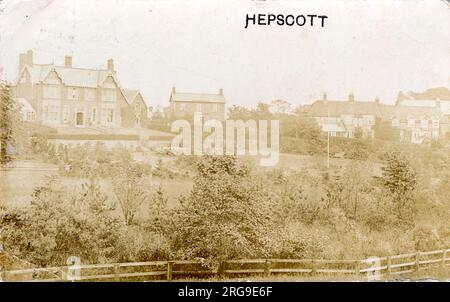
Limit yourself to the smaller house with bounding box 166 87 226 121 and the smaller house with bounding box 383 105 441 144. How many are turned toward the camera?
2

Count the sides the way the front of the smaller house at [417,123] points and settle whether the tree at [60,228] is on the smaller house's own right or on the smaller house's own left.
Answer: on the smaller house's own right

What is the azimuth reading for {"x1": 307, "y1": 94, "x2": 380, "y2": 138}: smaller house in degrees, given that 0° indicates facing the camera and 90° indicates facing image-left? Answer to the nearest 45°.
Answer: approximately 0°

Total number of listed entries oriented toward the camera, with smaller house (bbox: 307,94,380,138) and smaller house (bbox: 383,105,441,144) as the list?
2

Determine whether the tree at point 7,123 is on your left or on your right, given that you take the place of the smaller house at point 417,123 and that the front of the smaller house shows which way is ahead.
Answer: on your right
